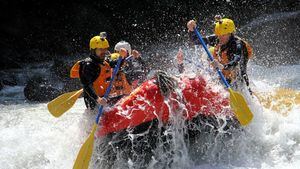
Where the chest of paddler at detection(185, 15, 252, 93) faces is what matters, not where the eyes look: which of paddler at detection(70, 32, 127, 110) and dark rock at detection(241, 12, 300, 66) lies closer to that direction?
the paddler

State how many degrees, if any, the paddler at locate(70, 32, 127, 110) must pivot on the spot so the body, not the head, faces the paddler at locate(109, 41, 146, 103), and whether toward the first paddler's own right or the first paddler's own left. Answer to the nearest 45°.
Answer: approximately 90° to the first paddler's own left

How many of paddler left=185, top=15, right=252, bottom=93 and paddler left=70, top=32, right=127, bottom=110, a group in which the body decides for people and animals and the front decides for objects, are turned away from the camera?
0

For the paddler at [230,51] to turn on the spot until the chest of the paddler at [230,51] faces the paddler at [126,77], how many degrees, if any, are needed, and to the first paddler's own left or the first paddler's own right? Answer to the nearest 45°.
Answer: approximately 45° to the first paddler's own right

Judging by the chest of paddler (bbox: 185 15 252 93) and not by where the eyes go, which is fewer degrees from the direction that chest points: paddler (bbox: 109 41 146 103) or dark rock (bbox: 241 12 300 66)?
the paddler

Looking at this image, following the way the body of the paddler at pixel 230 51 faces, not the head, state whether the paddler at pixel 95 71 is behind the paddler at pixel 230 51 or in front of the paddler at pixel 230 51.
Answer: in front

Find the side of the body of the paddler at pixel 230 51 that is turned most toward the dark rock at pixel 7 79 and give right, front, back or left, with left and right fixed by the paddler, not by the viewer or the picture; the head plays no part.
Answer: right

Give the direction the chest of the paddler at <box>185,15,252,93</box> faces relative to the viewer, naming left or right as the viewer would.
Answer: facing the viewer and to the left of the viewer

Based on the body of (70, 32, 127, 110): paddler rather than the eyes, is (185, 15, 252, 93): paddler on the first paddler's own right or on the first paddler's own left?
on the first paddler's own left

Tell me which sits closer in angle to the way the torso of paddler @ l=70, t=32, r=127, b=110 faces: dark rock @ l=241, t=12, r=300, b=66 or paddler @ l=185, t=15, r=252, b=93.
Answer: the paddler

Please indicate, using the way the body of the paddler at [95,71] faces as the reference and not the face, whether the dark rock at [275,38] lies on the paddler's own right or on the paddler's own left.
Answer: on the paddler's own left

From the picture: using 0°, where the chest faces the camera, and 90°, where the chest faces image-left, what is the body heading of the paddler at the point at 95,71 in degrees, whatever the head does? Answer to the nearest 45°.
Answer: approximately 315°
